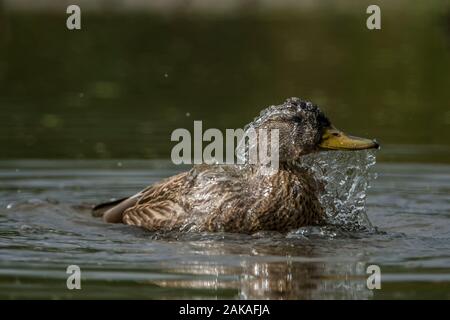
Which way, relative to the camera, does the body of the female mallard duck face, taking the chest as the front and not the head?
to the viewer's right
